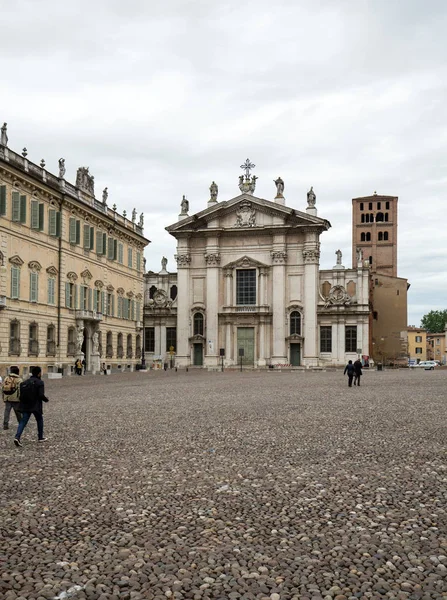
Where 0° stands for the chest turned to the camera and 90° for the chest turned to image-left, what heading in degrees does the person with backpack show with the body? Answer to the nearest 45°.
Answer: approximately 225°

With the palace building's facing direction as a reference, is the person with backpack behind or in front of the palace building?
in front

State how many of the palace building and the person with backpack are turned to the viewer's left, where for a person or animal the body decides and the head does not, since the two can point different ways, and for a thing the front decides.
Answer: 0

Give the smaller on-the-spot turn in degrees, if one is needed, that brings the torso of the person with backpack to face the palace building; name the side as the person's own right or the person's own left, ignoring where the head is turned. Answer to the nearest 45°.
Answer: approximately 45° to the person's own left

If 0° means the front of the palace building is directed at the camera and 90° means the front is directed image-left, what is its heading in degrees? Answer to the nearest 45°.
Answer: approximately 315°

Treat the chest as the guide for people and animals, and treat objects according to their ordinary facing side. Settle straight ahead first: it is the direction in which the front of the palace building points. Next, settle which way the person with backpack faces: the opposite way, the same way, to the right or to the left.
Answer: to the left
